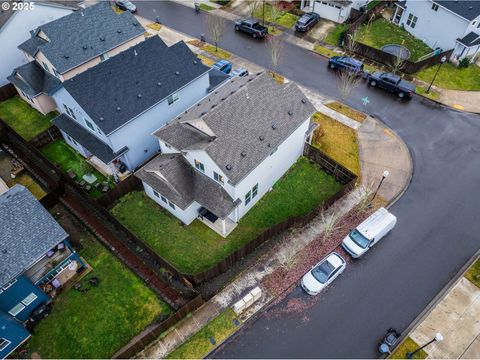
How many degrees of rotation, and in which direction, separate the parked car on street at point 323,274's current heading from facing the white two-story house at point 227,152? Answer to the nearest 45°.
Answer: approximately 45° to its right

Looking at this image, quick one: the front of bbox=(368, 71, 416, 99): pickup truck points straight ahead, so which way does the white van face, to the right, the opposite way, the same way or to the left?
to the left

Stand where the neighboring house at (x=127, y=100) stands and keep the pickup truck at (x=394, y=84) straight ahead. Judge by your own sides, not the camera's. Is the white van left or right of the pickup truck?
right

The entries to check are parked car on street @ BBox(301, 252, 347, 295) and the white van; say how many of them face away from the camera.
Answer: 0

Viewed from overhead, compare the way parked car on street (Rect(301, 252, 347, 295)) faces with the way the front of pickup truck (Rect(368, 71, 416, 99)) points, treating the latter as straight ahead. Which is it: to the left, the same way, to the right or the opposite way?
to the left

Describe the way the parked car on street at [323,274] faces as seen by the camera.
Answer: facing the viewer and to the left of the viewer

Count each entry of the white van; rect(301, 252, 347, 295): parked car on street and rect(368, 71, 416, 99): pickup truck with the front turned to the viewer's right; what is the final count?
0

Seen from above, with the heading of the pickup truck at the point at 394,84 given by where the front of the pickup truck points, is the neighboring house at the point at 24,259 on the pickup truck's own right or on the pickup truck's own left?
on the pickup truck's own left

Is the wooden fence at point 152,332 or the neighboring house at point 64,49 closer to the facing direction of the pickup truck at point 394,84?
the neighboring house

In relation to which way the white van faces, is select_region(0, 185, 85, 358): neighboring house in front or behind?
in front

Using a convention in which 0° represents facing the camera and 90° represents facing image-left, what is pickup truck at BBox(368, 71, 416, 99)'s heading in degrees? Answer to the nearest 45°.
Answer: approximately 135°

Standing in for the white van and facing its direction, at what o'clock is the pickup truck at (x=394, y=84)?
The pickup truck is roughly at 4 o'clock from the white van.

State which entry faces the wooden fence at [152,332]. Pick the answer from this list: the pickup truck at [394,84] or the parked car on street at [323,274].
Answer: the parked car on street
